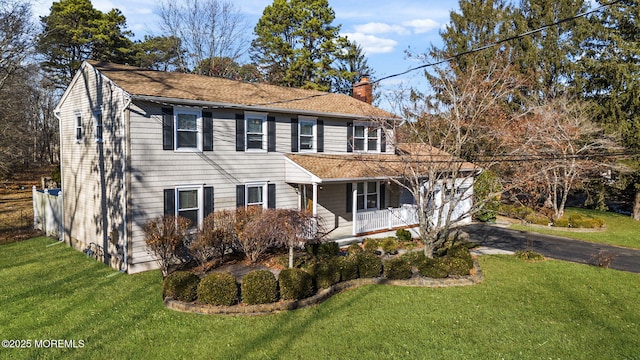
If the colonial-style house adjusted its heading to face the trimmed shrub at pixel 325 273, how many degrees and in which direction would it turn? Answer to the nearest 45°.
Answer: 0° — it already faces it

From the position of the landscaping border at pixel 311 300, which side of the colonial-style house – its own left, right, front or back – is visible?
front

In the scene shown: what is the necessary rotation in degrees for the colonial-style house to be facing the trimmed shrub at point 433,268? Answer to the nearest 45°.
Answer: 0° — it already faces it

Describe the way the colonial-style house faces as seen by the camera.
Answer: facing the viewer and to the right of the viewer

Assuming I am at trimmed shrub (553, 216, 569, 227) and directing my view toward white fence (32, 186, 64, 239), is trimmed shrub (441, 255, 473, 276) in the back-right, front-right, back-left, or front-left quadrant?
front-left

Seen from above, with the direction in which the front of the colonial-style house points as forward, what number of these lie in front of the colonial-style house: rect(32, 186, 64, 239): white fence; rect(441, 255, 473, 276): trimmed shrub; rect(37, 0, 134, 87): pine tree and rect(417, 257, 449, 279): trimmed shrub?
2

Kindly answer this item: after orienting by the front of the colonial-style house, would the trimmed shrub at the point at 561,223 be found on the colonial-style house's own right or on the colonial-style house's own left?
on the colonial-style house's own left

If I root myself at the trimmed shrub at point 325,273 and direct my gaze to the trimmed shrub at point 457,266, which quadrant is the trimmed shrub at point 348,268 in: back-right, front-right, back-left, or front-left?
front-left

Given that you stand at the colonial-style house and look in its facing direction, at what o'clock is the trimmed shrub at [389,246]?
The trimmed shrub is roughly at 11 o'clock from the colonial-style house.

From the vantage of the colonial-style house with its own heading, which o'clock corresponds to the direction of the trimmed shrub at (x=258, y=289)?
The trimmed shrub is roughly at 1 o'clock from the colonial-style house.

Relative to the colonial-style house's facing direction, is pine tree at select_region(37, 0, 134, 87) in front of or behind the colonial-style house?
behind

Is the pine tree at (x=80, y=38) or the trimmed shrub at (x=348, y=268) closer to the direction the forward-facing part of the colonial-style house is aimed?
the trimmed shrub

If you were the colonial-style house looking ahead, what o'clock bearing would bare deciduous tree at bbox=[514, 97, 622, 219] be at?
The bare deciduous tree is roughly at 10 o'clock from the colonial-style house.

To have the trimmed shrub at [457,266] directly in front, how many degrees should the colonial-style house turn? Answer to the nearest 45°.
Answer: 0° — it already faces it

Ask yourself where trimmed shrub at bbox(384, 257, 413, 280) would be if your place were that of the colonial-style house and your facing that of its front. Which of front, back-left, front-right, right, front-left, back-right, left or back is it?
front

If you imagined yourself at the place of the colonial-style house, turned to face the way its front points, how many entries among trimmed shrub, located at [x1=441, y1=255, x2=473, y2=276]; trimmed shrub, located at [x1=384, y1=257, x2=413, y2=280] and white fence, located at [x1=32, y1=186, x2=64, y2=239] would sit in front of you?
2

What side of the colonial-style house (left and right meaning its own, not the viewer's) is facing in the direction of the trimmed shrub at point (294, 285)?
front
